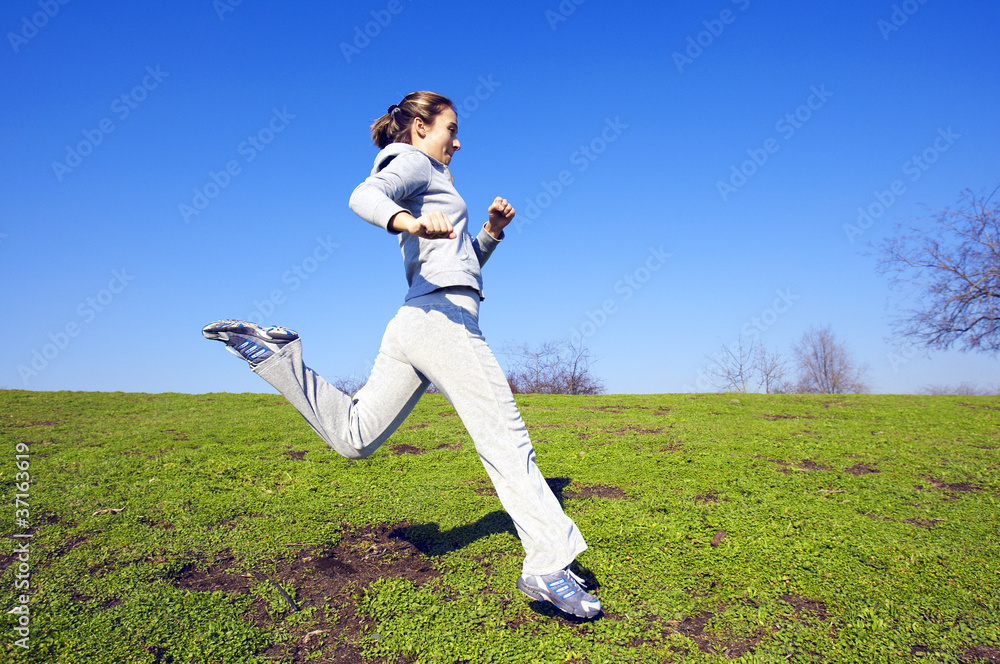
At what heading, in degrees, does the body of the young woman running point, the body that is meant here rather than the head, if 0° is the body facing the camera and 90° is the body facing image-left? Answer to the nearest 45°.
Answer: approximately 270°

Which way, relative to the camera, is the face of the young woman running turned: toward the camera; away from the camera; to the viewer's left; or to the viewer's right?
to the viewer's right
